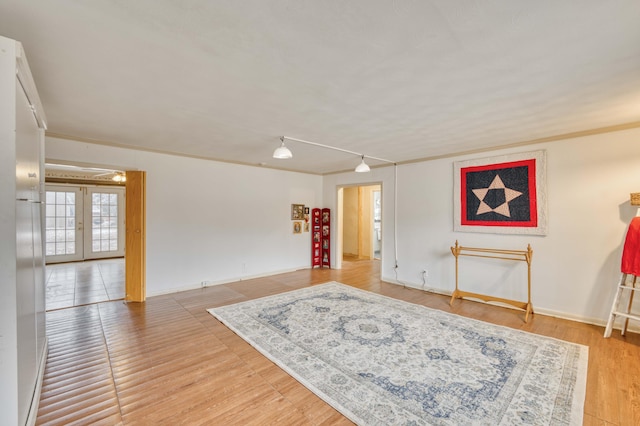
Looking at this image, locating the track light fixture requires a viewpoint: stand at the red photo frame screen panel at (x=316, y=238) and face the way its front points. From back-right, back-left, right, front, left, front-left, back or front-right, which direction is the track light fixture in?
front-right

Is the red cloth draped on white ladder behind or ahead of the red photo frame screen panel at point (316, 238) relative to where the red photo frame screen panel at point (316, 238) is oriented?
ahead

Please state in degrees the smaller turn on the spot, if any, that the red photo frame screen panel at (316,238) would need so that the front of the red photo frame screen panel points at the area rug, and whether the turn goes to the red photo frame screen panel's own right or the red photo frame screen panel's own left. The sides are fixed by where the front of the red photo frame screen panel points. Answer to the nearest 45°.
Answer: approximately 45° to the red photo frame screen panel's own right

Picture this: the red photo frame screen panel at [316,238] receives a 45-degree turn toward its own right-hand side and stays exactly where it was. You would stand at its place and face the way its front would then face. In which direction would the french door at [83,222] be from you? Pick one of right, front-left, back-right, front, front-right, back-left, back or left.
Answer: right

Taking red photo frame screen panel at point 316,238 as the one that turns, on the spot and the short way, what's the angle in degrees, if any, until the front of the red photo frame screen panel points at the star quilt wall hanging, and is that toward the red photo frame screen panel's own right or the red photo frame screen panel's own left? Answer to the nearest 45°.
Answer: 0° — it already faces it

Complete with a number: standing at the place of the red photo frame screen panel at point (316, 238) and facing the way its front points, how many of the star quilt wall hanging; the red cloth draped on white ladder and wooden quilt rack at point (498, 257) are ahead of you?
3
